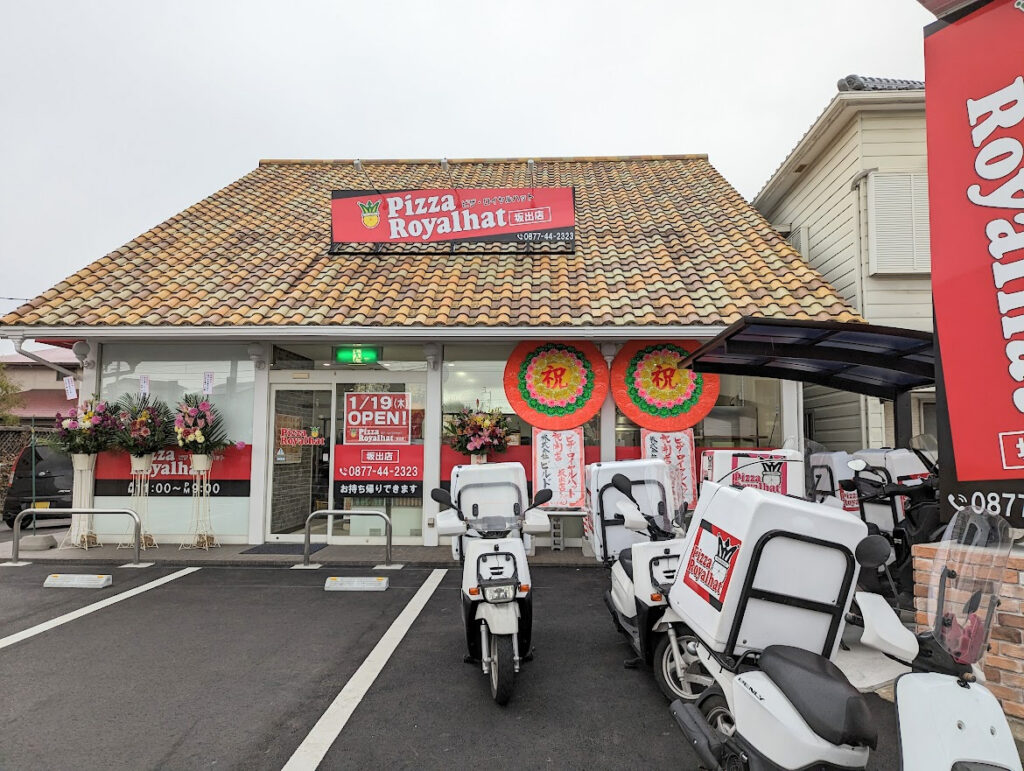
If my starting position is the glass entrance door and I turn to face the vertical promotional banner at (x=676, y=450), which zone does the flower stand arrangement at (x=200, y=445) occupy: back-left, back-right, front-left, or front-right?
back-right

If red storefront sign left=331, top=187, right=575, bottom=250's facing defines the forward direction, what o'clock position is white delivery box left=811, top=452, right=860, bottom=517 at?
The white delivery box is roughly at 10 o'clock from the red storefront sign.

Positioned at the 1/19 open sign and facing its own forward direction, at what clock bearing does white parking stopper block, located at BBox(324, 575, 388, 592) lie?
The white parking stopper block is roughly at 12 o'clock from the 1/19 open sign.

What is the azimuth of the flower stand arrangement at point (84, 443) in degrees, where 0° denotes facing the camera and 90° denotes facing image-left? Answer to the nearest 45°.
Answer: approximately 0°

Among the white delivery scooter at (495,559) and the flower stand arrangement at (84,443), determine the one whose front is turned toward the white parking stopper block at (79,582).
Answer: the flower stand arrangement

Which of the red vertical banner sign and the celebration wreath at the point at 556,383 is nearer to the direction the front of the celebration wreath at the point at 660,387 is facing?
the red vertical banner sign

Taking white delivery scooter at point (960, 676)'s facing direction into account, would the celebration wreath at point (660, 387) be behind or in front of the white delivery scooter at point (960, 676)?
behind

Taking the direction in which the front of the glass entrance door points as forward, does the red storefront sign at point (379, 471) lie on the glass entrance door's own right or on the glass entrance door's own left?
on the glass entrance door's own left

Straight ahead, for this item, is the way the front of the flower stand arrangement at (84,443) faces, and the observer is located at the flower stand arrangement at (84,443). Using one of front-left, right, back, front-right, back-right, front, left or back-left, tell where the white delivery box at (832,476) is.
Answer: front-left

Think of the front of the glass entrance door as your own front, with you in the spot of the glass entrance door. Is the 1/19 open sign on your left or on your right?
on your left

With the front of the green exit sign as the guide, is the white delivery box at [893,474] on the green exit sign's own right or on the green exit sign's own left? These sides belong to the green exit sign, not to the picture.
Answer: on the green exit sign's own left

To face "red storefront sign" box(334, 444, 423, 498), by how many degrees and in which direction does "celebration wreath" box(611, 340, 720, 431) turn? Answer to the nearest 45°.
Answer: approximately 90° to its right
